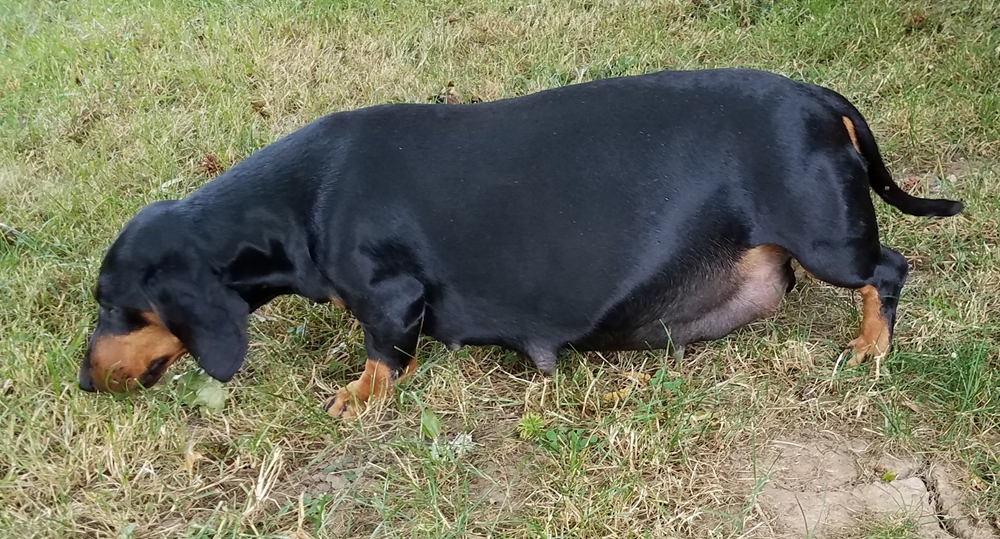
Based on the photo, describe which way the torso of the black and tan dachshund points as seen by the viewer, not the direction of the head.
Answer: to the viewer's left
